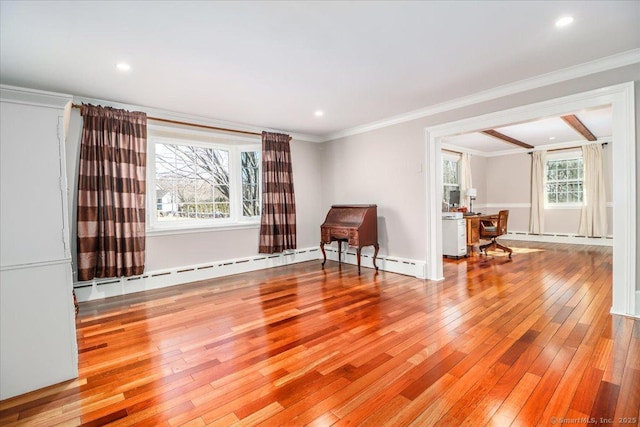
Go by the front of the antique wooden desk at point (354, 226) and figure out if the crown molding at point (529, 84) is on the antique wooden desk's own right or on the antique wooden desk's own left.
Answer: on the antique wooden desk's own left

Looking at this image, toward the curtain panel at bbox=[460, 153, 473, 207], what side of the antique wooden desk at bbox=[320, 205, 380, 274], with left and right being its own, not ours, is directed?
back

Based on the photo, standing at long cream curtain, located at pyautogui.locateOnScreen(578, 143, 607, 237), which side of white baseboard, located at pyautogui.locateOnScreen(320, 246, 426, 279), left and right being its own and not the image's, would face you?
back

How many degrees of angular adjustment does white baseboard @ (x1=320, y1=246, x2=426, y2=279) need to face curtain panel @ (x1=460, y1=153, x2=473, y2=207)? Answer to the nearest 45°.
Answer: approximately 180°

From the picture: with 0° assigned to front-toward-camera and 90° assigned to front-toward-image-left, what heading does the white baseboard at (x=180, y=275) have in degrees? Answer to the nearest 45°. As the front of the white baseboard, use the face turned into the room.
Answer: approximately 315°

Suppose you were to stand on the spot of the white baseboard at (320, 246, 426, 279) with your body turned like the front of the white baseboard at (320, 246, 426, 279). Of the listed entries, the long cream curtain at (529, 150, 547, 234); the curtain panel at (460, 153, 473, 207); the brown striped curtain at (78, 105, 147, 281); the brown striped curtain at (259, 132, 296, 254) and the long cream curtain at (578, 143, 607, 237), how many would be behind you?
3

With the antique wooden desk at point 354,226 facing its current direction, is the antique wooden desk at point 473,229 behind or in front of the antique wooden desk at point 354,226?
behind

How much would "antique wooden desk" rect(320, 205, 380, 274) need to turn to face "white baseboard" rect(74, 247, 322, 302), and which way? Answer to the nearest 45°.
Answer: approximately 45° to its right

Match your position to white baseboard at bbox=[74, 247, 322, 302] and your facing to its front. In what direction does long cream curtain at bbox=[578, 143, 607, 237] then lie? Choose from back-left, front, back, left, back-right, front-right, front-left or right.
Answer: front-left

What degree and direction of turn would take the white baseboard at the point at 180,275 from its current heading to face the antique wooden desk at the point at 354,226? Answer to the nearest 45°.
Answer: approximately 45° to its left

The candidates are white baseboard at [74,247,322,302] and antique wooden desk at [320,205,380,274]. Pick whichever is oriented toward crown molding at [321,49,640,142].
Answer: the white baseboard

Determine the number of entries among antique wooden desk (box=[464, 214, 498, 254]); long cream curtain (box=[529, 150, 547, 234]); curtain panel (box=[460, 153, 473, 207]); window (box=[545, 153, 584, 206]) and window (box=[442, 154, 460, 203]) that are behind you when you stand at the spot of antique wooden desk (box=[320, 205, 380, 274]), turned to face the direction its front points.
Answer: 5
